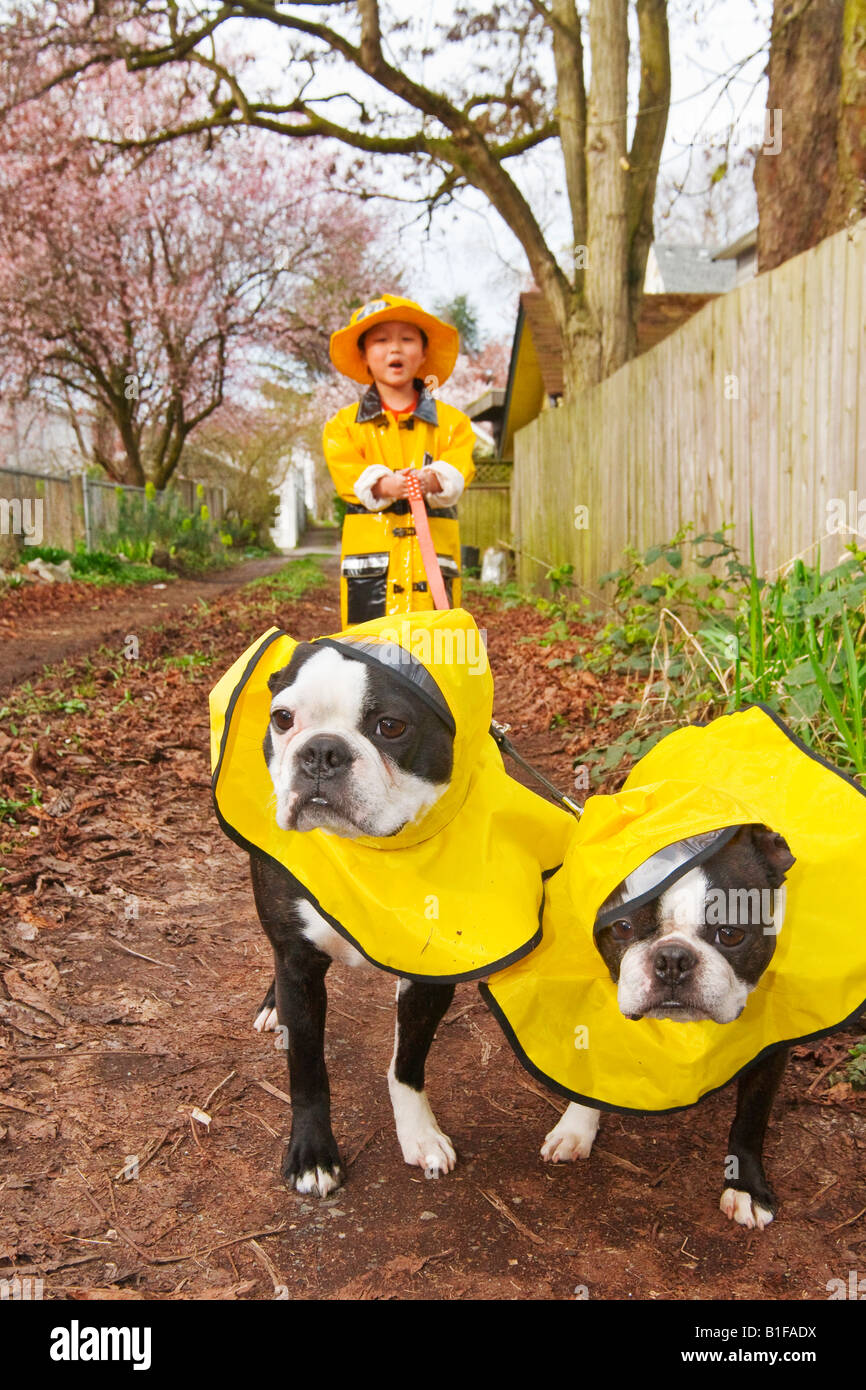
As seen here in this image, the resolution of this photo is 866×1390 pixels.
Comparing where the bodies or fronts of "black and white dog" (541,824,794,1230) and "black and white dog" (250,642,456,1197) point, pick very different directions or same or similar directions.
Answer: same or similar directions

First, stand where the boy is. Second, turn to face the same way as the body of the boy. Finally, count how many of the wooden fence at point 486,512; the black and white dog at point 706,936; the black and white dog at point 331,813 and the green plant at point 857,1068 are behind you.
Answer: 1

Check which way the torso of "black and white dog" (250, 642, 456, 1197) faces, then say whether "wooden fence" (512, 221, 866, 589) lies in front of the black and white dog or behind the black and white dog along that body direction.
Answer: behind

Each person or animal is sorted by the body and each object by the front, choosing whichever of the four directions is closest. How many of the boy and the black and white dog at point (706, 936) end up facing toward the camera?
2

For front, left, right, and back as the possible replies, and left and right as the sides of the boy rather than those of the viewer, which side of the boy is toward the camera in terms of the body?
front

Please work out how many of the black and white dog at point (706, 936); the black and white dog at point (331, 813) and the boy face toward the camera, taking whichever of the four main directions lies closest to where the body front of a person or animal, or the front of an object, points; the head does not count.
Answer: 3

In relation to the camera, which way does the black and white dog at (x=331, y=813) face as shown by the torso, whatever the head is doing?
toward the camera

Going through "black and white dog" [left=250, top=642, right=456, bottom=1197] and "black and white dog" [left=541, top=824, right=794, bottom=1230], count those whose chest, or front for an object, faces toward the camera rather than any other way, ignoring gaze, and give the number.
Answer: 2

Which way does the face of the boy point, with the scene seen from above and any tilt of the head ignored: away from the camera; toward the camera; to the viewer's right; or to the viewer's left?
toward the camera

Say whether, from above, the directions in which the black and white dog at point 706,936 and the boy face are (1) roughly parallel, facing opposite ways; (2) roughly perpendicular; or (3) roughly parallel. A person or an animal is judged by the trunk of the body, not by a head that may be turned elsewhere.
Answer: roughly parallel
